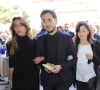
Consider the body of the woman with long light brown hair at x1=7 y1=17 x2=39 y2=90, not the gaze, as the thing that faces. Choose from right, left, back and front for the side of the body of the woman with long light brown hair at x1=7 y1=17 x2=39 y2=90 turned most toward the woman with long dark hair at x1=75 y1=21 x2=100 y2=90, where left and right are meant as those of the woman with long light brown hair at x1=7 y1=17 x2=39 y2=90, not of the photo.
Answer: left

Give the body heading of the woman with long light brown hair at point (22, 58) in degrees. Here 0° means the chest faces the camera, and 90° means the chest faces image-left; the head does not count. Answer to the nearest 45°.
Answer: approximately 0°
